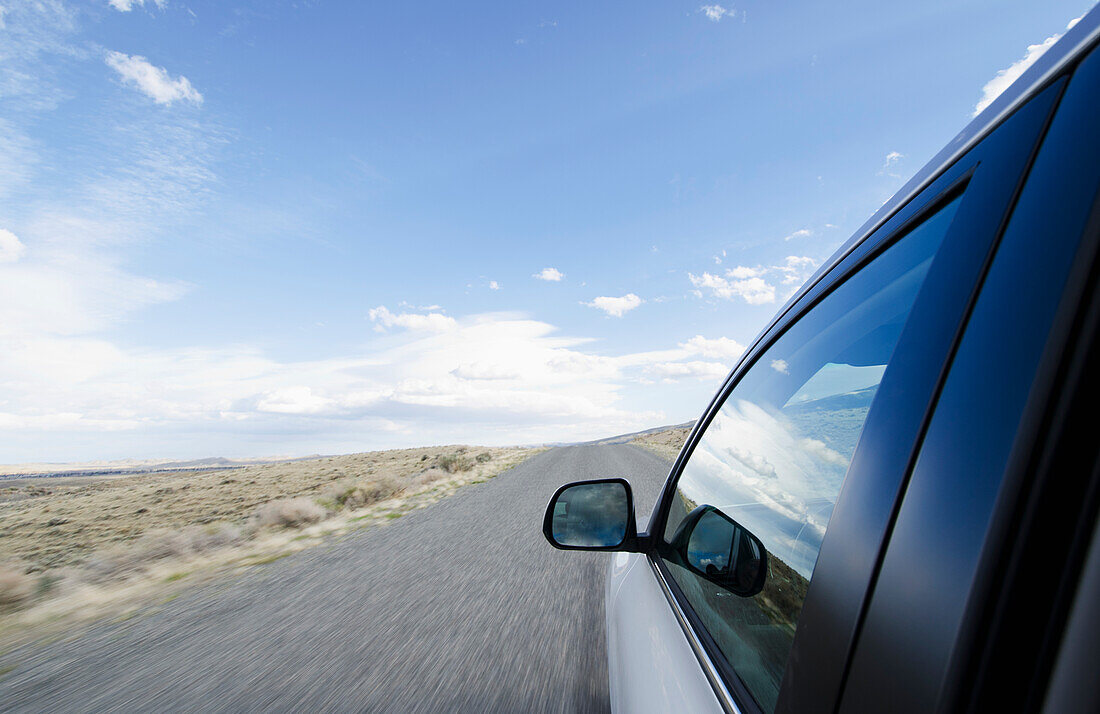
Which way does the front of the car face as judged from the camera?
facing away from the viewer and to the left of the viewer
